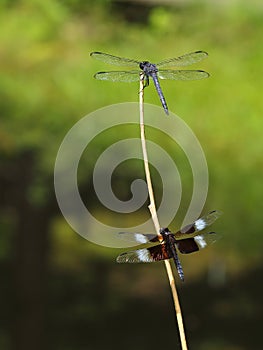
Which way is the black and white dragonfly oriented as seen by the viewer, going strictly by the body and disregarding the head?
away from the camera
